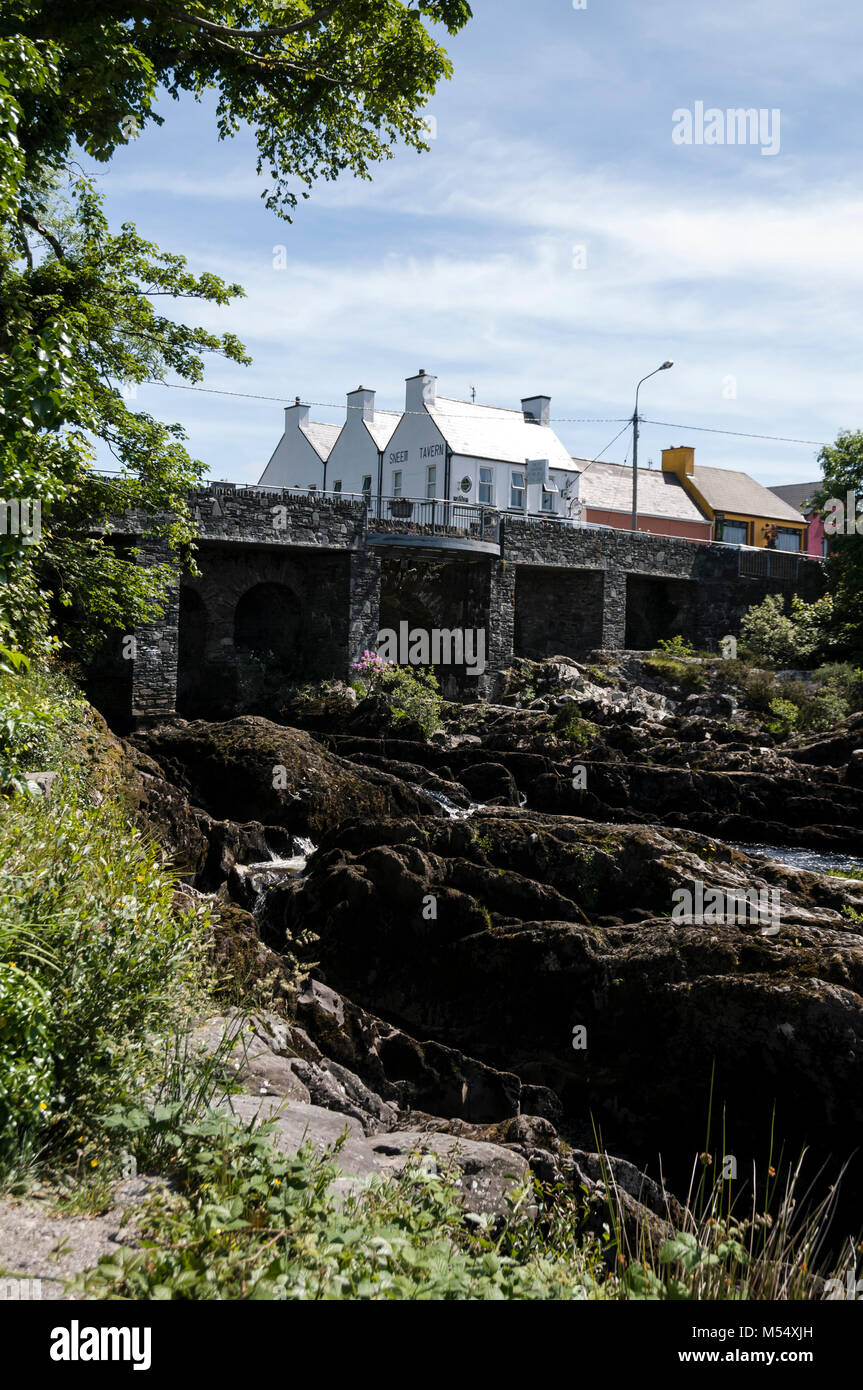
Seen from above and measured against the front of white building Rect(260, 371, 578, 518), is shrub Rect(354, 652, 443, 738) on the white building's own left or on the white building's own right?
on the white building's own right

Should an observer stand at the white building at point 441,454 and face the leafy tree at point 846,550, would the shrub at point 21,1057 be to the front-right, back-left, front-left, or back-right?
front-right

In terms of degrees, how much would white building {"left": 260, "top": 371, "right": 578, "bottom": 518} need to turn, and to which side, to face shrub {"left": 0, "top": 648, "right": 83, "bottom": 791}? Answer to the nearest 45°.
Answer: approximately 45° to its right

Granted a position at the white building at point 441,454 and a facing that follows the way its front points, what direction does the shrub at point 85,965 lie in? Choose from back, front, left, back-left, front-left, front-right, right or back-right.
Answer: front-right

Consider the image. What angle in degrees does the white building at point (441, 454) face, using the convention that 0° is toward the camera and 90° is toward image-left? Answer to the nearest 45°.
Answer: approximately 315°

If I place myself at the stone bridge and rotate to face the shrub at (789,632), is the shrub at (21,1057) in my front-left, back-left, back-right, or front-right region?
back-right

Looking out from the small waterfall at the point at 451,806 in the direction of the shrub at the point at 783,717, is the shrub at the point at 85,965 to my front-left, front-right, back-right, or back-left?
back-right

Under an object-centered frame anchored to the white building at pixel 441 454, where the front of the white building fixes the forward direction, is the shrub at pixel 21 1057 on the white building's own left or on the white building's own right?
on the white building's own right
